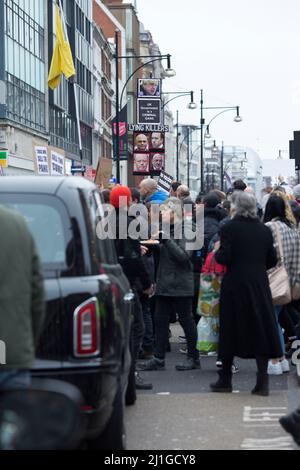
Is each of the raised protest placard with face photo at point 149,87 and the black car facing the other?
yes

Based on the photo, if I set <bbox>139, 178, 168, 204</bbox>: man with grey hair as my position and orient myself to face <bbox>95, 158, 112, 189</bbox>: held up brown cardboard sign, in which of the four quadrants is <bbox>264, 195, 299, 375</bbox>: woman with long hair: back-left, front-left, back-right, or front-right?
back-right

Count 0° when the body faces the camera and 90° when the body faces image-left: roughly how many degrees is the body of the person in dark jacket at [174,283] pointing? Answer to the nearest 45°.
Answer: approximately 90°

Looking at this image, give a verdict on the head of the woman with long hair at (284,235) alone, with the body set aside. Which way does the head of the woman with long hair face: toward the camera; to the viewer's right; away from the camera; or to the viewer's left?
away from the camera

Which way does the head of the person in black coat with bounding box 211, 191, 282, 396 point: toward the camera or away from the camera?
away from the camera

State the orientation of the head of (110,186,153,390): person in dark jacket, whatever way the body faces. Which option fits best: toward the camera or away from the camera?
away from the camera

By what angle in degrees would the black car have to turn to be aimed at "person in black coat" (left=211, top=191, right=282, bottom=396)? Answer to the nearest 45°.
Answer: approximately 45° to its right
